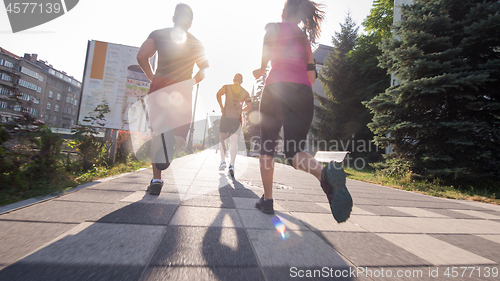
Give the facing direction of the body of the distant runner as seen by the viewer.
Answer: away from the camera

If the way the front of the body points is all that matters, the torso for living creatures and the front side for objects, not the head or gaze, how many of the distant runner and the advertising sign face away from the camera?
1

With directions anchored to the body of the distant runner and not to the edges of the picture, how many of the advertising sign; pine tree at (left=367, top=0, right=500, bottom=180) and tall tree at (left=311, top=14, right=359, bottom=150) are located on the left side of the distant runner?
1

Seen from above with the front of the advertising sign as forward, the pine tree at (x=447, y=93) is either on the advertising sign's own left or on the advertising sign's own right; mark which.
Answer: on the advertising sign's own left

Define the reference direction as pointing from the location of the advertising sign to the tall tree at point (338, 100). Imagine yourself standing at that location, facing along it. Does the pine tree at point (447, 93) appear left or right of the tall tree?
right

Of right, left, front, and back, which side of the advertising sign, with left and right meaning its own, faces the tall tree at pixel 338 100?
left

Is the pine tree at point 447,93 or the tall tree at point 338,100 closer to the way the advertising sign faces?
the pine tree

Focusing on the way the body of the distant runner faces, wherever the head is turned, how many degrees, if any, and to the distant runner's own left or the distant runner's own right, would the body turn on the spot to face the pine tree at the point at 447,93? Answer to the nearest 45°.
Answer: approximately 90° to the distant runner's own right

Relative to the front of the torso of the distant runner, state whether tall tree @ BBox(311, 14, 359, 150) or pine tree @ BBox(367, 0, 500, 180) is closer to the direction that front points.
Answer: the tall tree

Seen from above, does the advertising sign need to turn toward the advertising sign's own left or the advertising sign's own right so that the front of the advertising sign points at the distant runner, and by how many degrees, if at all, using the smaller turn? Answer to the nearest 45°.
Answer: approximately 45° to the advertising sign's own left

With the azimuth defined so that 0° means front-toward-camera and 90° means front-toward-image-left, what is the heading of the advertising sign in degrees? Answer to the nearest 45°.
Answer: approximately 0°
